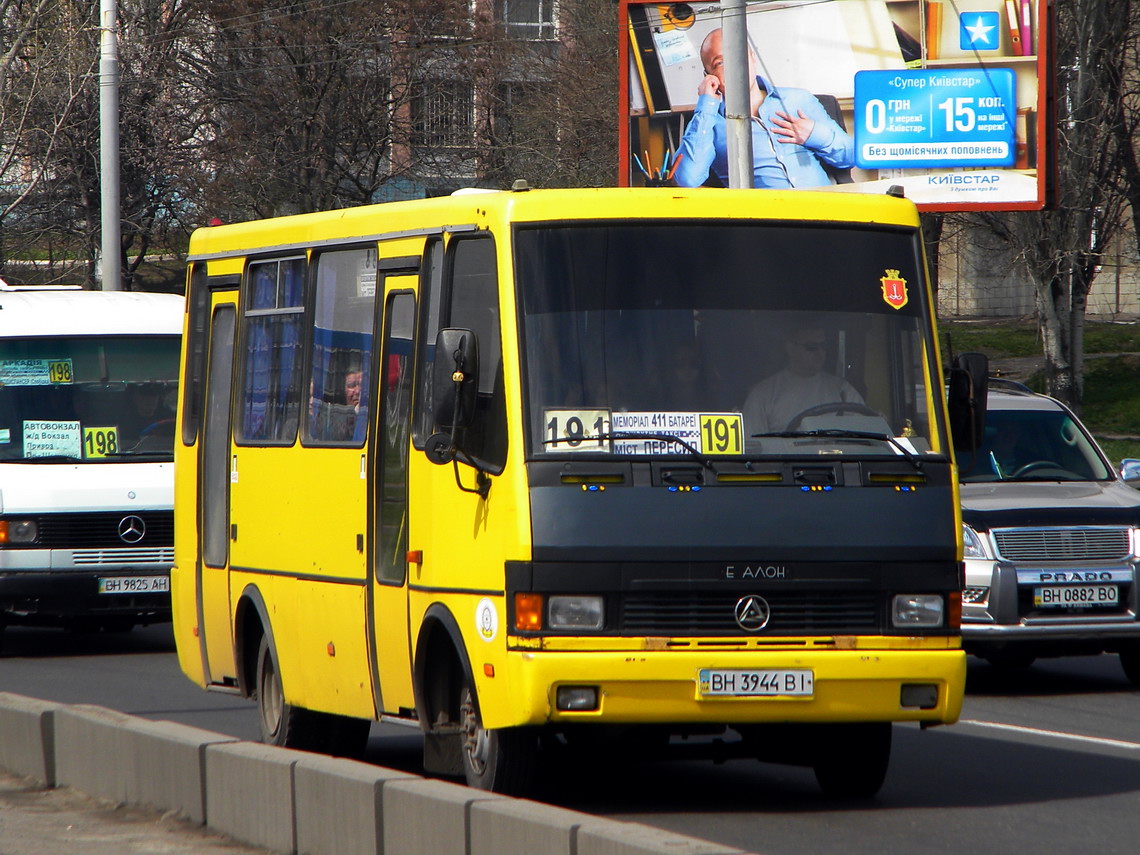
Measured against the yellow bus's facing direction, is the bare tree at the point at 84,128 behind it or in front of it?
behind

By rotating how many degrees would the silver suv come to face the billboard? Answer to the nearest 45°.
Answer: approximately 135° to its left

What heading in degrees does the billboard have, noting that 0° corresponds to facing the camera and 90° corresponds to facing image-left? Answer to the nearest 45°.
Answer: approximately 0°

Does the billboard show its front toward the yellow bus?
yes

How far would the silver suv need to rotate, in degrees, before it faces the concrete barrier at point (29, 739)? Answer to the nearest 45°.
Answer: approximately 90° to its right

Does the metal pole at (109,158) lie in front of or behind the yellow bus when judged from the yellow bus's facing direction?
behind

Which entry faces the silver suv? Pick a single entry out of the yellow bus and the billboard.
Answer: the billboard
